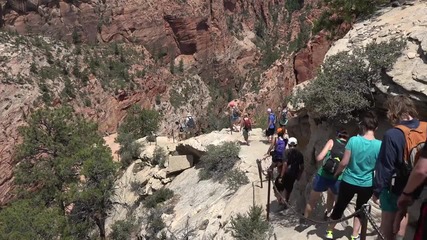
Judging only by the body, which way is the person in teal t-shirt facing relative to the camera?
away from the camera

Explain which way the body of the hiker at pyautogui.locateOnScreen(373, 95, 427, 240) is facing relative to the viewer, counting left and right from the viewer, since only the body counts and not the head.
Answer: facing away from the viewer and to the left of the viewer

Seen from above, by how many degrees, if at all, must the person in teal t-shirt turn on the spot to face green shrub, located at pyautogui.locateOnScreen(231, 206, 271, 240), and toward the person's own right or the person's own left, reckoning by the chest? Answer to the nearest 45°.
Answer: approximately 45° to the person's own left

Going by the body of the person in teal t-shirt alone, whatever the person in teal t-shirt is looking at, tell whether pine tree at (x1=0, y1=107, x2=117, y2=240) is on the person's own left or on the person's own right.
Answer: on the person's own left

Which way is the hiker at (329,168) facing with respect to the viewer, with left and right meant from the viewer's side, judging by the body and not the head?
facing away from the viewer and to the left of the viewer

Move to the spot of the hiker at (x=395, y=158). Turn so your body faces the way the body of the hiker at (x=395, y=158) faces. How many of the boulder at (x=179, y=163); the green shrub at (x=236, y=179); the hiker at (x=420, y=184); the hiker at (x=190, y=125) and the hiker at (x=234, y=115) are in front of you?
4

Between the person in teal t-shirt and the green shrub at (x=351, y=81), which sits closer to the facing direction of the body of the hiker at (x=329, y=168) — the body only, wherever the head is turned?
the green shrub
